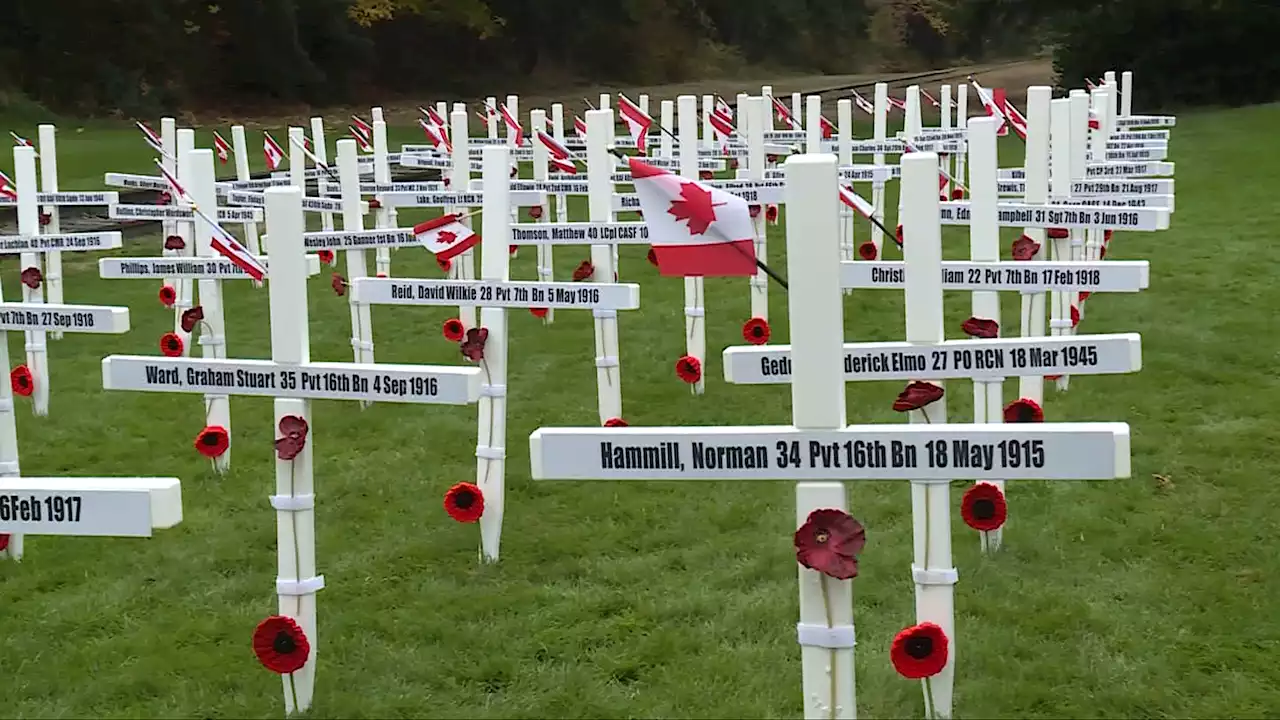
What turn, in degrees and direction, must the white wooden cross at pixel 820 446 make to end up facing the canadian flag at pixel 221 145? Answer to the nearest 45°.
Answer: approximately 135° to its right

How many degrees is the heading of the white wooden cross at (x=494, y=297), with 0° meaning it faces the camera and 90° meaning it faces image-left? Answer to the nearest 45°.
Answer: approximately 0°

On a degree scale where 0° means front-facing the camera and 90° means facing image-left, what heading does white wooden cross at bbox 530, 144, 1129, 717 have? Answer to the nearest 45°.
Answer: approximately 0°

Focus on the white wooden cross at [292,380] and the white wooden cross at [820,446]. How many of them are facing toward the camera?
2
